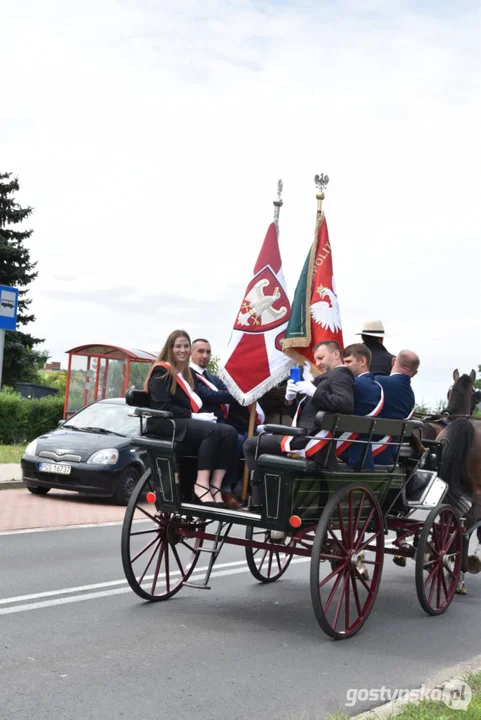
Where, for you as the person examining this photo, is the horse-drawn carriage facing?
facing away from the viewer and to the right of the viewer

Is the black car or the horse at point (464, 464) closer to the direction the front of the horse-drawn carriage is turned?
the horse

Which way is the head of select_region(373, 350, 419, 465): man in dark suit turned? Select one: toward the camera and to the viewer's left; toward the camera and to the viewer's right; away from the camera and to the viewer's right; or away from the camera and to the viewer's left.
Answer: away from the camera and to the viewer's right

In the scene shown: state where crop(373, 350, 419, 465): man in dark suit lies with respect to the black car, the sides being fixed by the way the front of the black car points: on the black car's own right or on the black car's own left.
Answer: on the black car's own left

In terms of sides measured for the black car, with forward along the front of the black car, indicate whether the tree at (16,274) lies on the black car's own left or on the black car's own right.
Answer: on the black car's own right
